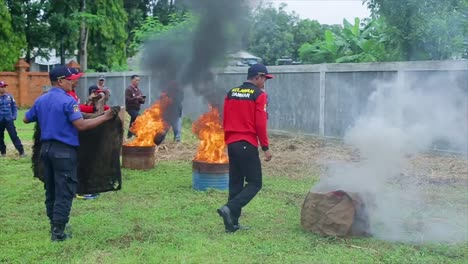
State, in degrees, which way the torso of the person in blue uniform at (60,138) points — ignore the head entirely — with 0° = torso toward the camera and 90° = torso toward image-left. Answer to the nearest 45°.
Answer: approximately 225°

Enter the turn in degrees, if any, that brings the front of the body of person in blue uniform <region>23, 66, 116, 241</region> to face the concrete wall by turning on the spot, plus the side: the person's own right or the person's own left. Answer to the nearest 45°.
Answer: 0° — they already face it

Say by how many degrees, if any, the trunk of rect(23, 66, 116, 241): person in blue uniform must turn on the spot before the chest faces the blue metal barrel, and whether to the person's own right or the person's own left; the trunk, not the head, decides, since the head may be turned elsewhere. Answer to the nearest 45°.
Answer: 0° — they already face it

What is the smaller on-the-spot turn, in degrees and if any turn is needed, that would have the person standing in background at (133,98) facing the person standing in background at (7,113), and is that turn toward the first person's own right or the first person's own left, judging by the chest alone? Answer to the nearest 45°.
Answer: approximately 90° to the first person's own right

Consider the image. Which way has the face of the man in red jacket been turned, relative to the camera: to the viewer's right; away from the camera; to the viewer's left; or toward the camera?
to the viewer's right

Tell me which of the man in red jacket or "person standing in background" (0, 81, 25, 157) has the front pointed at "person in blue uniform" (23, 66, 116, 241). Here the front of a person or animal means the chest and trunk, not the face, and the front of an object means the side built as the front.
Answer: the person standing in background
